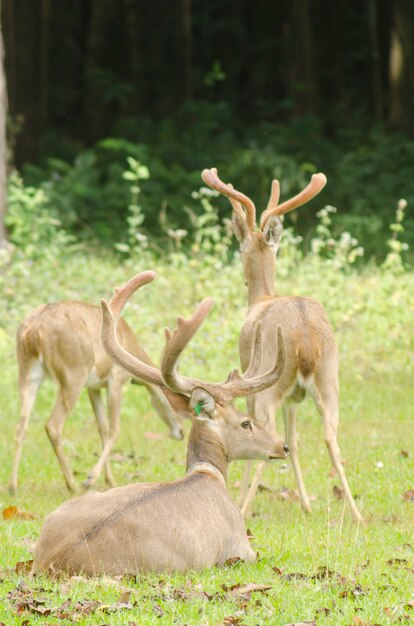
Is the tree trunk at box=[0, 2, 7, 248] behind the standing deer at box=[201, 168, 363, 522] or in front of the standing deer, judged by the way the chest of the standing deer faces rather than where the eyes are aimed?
in front

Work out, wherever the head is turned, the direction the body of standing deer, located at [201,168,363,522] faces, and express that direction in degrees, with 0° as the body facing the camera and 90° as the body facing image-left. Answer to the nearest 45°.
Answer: approximately 135°

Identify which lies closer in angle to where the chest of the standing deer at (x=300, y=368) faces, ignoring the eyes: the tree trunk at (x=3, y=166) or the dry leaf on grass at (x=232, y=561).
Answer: the tree trunk

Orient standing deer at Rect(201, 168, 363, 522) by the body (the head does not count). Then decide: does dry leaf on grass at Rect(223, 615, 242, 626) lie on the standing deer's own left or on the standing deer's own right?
on the standing deer's own left

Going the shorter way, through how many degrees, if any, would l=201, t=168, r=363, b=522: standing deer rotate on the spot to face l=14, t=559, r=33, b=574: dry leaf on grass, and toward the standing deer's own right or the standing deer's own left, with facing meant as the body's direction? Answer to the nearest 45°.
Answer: approximately 90° to the standing deer's own left

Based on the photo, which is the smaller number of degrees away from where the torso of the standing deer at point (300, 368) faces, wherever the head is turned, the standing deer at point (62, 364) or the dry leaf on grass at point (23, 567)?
the standing deer

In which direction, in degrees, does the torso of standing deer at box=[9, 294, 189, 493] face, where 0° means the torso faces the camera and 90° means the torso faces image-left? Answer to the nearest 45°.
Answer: approximately 225°

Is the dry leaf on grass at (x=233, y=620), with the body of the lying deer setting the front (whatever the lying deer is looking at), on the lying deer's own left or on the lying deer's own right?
on the lying deer's own right

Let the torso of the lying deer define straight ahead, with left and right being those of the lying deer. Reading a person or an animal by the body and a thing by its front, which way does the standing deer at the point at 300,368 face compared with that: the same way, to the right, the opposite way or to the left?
to the left

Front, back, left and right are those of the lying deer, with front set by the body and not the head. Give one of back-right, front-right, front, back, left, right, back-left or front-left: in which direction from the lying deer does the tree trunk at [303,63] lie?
front-left

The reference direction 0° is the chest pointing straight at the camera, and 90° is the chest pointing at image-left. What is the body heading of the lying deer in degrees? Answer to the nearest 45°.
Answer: approximately 225°

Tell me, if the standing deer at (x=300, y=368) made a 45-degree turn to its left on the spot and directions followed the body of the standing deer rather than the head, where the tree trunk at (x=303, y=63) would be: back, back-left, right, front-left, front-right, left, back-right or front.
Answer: right

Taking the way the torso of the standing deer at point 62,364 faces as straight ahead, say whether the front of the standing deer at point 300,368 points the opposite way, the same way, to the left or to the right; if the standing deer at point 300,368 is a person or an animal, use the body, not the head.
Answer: to the left

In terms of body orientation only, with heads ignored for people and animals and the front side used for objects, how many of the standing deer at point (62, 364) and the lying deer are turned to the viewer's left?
0

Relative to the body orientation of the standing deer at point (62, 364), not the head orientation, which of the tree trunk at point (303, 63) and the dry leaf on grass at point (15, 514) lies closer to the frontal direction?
the tree trunk
